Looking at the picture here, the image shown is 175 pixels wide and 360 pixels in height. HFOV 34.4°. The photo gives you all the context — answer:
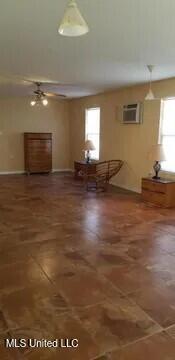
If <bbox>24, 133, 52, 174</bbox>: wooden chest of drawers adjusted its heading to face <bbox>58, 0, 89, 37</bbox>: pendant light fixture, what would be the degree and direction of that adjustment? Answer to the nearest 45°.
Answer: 0° — it already faces it

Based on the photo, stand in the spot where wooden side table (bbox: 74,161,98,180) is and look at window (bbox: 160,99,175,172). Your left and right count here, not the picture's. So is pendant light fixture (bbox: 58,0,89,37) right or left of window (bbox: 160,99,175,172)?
right

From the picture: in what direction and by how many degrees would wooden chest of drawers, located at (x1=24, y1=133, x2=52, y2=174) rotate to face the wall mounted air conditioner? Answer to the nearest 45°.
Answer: approximately 45° to its left

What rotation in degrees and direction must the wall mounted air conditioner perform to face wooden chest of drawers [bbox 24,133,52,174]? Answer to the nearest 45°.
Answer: approximately 90° to its right

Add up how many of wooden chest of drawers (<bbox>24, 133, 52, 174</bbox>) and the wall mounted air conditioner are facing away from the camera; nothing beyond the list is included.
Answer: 0

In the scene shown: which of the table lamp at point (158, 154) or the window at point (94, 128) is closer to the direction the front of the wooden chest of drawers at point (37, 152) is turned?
the table lamp

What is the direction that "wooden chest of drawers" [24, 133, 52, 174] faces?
toward the camera

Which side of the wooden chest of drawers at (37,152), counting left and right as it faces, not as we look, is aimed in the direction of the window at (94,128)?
left

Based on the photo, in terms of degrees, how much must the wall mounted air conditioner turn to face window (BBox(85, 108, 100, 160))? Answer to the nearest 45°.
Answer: approximately 90° to its right

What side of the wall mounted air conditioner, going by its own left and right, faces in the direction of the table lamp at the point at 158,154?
left

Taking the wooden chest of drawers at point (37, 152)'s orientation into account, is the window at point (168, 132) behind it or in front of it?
in front
